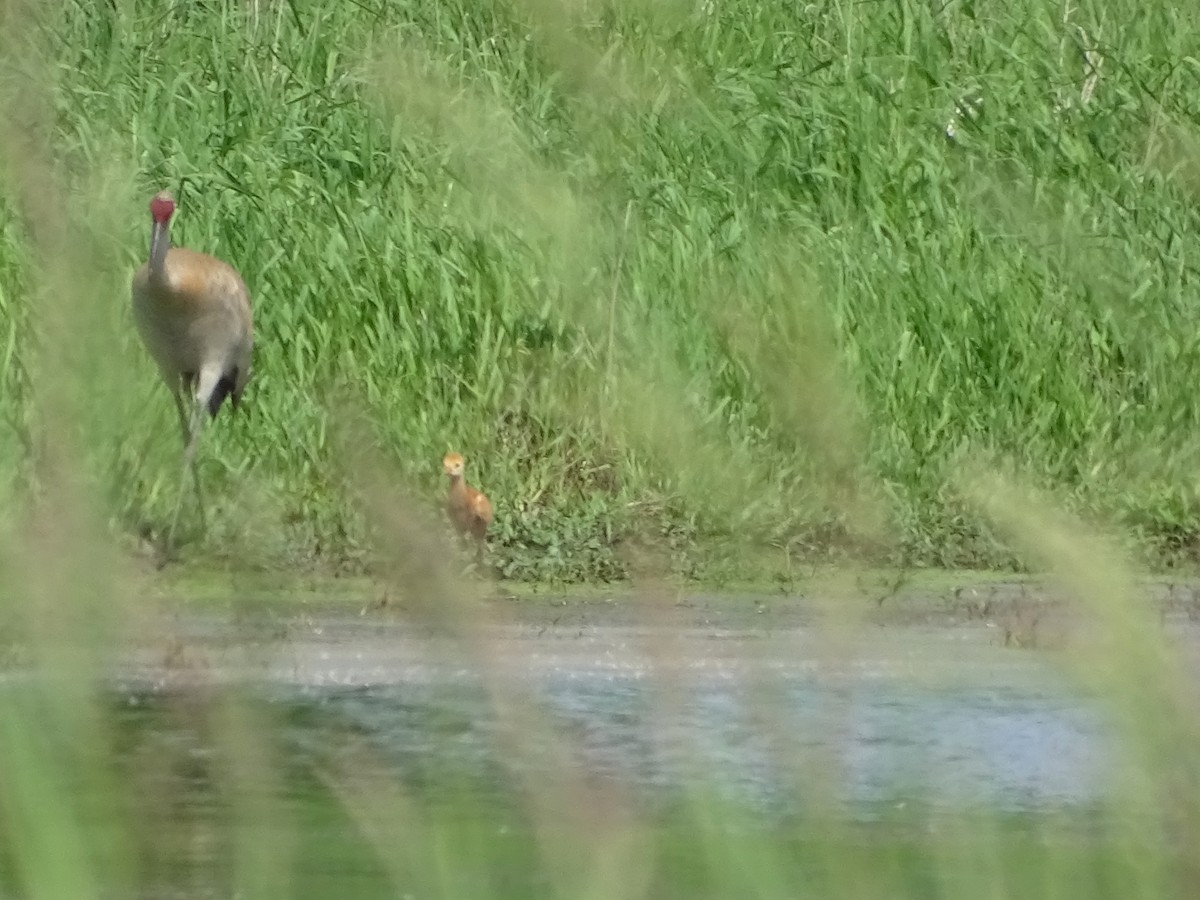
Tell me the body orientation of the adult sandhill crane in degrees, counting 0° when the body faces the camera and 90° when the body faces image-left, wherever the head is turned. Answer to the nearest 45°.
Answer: approximately 45°

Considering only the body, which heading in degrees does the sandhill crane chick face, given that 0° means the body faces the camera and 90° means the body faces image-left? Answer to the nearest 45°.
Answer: approximately 45°

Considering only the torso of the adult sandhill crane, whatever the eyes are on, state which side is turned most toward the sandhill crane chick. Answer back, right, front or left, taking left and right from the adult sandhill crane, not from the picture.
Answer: left

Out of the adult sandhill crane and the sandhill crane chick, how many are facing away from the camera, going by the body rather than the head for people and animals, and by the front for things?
0

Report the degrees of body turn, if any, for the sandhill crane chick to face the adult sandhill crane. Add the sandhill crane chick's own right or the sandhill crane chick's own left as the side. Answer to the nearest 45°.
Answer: approximately 90° to the sandhill crane chick's own right
